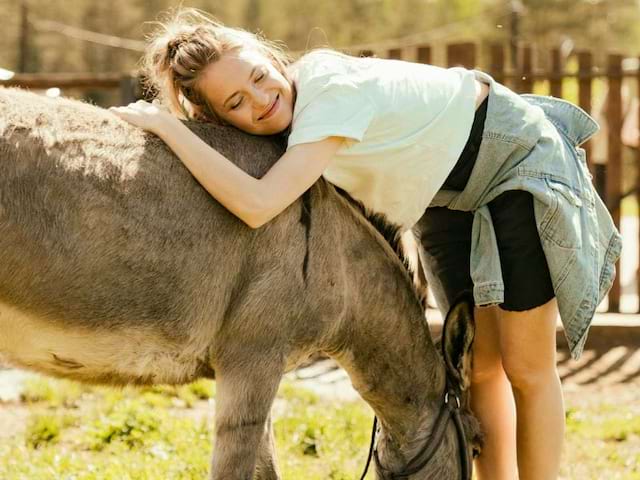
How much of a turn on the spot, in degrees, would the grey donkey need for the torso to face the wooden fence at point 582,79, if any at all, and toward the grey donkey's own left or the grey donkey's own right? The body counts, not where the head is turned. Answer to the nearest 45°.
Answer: approximately 45° to the grey donkey's own left

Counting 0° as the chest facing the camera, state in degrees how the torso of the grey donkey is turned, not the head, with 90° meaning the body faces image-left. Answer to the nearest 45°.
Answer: approximately 270°
